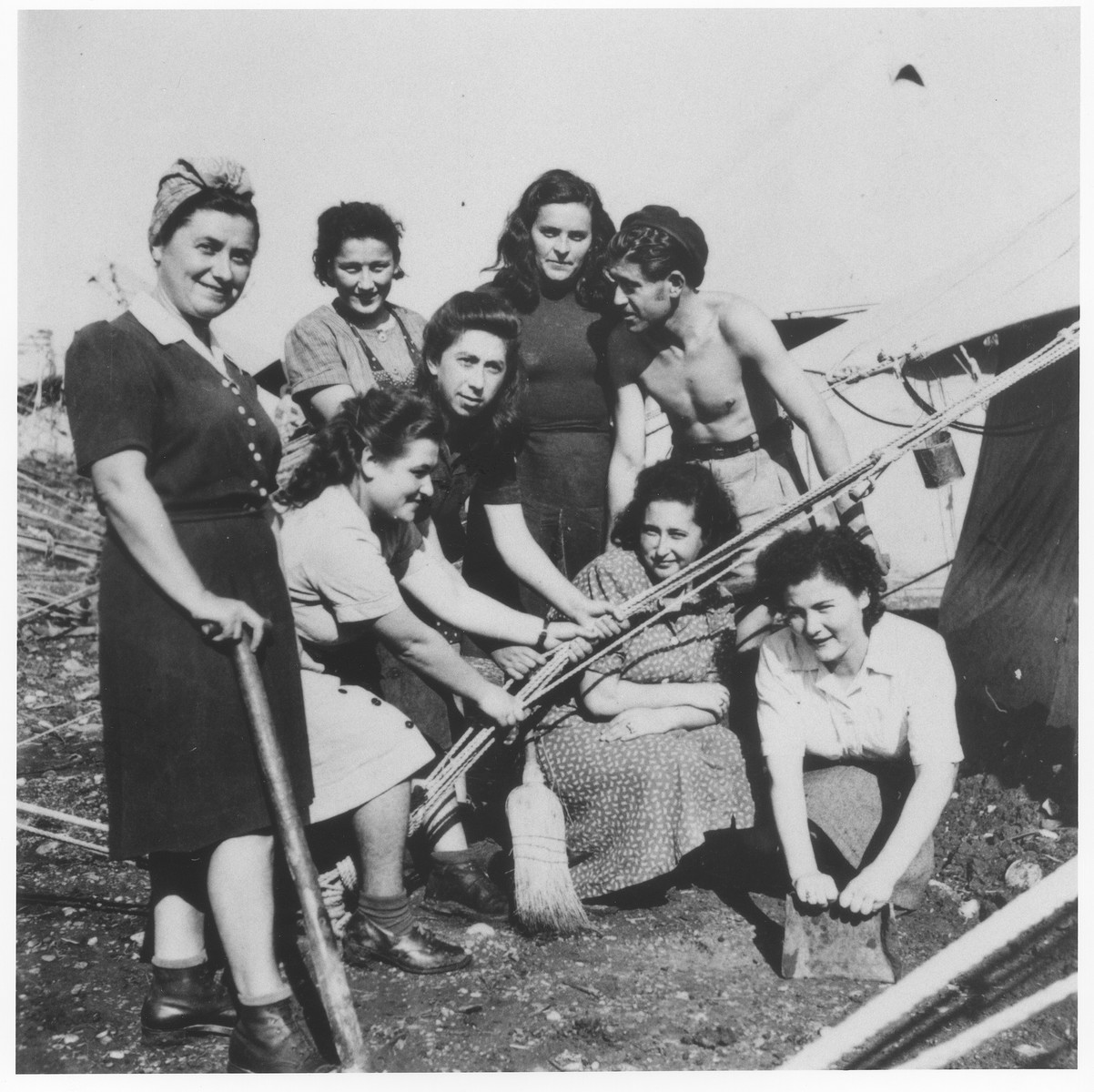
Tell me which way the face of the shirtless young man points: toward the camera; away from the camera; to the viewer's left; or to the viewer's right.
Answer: to the viewer's left

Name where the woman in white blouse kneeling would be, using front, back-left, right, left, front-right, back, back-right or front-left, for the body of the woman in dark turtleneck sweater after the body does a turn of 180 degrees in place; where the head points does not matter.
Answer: back-right

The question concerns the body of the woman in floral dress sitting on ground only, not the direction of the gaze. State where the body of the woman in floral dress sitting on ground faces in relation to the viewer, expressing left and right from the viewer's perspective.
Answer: facing the viewer

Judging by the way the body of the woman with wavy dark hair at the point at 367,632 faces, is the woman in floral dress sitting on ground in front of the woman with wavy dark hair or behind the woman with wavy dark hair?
in front

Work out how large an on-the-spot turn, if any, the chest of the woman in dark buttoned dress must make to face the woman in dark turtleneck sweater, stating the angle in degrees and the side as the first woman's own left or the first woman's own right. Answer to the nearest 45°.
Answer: approximately 90° to the first woman's own left

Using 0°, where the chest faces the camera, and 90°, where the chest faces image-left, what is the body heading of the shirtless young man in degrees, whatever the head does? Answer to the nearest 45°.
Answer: approximately 45°

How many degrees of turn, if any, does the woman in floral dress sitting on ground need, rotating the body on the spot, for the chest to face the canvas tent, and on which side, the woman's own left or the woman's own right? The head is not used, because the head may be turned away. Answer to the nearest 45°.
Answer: approximately 135° to the woman's own left

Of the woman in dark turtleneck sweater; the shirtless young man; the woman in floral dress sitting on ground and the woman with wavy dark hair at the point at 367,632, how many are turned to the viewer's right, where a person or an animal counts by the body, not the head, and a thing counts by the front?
1

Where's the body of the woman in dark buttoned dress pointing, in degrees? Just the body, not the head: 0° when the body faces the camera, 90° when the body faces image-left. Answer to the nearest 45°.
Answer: approximately 315°

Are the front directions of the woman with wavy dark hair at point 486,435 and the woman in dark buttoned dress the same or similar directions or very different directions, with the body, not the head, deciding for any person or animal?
same or similar directions

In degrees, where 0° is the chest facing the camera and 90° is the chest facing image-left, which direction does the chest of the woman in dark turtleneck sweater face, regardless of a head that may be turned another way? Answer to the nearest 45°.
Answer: approximately 0°

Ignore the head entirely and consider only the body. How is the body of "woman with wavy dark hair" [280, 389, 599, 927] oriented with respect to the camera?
to the viewer's right
